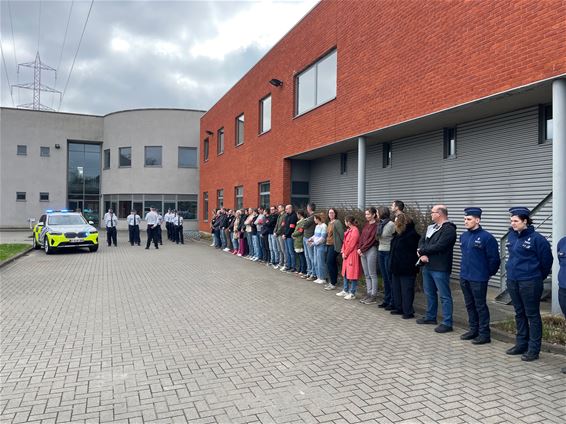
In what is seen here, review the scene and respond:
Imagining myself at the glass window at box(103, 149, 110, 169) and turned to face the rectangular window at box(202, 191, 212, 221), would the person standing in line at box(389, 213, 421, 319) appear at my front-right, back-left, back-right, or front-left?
front-right

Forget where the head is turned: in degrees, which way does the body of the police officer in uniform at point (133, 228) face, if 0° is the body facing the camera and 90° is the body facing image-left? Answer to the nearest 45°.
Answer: approximately 0°

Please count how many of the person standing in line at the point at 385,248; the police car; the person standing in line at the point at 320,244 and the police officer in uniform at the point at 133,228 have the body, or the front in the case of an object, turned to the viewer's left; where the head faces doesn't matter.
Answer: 2

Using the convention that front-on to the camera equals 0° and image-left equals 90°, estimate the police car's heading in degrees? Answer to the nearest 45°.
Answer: approximately 315°

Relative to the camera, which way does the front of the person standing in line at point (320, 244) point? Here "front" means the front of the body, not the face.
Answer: to the viewer's left

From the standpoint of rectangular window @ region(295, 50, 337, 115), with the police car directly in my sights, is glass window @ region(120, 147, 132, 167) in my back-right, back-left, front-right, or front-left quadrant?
front-right

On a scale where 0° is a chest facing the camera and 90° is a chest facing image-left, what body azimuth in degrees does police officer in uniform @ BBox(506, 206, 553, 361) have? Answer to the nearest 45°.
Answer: approximately 45°

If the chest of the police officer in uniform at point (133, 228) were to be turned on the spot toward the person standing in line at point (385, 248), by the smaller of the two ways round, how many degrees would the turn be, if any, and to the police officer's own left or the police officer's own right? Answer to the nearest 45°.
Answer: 0° — they already face them

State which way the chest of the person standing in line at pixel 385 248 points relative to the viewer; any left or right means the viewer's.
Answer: facing to the left of the viewer

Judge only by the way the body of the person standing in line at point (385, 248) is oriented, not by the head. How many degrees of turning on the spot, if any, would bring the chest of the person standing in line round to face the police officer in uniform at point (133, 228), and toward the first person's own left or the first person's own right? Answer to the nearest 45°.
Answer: approximately 45° to the first person's own right

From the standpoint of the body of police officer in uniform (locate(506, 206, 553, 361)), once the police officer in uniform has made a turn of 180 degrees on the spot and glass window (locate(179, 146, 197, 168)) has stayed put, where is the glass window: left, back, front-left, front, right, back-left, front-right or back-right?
left

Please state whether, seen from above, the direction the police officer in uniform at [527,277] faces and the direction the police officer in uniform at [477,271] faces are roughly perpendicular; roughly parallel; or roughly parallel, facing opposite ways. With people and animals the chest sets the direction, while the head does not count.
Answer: roughly parallel

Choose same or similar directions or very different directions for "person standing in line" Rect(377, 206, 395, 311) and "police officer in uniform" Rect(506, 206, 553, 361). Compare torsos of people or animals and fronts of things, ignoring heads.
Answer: same or similar directions

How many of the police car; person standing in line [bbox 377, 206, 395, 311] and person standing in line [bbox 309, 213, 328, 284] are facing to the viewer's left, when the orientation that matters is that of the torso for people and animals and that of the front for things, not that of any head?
2

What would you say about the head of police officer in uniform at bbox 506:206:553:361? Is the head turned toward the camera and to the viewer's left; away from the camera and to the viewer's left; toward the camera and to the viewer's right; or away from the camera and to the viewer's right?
toward the camera and to the viewer's left

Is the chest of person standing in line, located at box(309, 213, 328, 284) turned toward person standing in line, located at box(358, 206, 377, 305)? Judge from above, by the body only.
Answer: no

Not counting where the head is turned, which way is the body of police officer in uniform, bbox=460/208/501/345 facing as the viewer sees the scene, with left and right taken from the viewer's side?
facing the viewer and to the left of the viewer
